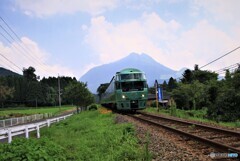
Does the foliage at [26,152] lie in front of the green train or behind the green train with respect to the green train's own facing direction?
in front

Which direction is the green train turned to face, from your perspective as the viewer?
facing the viewer
